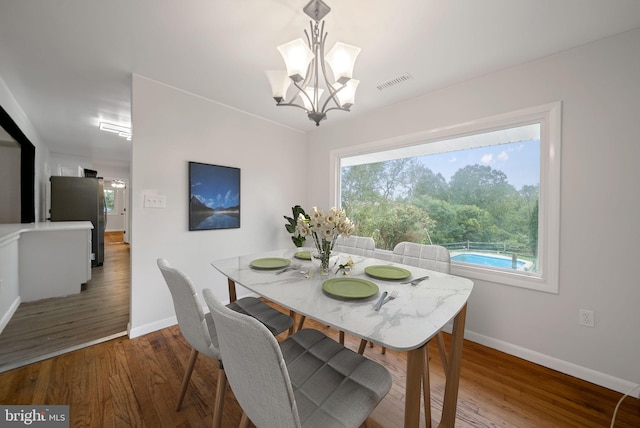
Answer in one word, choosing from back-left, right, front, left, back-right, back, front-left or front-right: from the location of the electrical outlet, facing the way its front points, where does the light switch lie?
front-right

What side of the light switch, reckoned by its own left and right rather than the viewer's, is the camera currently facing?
front

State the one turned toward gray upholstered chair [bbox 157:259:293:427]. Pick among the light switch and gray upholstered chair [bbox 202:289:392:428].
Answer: the light switch

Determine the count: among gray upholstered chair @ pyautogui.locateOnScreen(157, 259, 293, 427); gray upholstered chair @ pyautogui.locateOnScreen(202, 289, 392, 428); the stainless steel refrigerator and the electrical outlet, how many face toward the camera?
1

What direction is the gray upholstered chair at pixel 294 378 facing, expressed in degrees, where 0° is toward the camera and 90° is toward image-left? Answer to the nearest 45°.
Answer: approximately 225°

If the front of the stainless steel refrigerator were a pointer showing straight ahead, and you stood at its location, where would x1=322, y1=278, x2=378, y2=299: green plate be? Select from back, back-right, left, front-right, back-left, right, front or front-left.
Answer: right

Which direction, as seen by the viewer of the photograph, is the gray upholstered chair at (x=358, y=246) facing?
facing the viewer and to the left of the viewer

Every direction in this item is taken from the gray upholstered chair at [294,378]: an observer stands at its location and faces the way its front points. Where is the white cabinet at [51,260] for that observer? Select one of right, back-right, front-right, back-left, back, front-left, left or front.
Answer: left

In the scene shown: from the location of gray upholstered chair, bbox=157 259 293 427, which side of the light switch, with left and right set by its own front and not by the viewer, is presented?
front

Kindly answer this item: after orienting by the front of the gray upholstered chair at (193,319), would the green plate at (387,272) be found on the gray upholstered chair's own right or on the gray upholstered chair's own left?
on the gray upholstered chair's own right

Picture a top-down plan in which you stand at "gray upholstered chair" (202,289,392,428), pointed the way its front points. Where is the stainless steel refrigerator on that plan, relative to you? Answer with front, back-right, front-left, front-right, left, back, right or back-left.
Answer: left
